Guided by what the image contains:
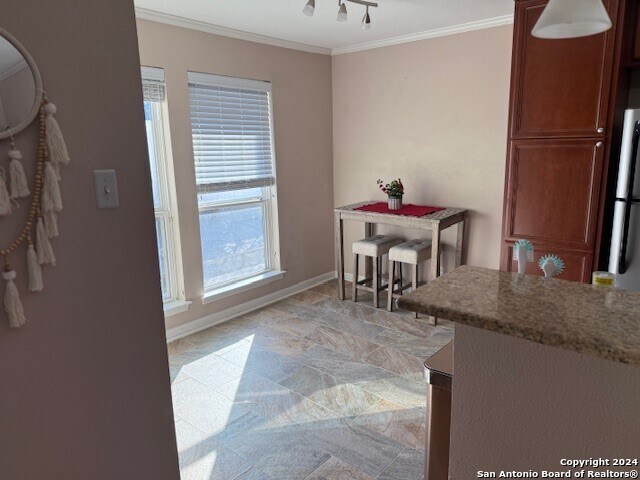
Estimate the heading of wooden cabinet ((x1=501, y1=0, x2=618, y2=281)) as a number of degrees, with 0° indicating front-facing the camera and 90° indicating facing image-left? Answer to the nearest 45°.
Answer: approximately 0°

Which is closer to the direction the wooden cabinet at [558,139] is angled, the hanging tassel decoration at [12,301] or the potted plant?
the hanging tassel decoration

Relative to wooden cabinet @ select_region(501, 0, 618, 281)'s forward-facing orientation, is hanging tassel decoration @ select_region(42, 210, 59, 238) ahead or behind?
ahead

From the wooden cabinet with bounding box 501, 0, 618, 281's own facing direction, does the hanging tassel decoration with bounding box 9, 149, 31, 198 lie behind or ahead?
ahead

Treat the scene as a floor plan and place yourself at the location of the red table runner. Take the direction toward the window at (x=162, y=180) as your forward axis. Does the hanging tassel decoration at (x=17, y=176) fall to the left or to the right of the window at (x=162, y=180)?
left

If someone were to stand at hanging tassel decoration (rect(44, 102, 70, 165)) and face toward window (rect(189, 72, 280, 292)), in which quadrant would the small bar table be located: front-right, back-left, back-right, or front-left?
front-right

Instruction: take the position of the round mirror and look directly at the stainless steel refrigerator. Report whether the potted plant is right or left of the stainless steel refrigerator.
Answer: left

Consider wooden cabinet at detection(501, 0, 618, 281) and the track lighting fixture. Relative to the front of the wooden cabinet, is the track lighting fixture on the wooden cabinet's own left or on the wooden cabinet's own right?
on the wooden cabinet's own right
